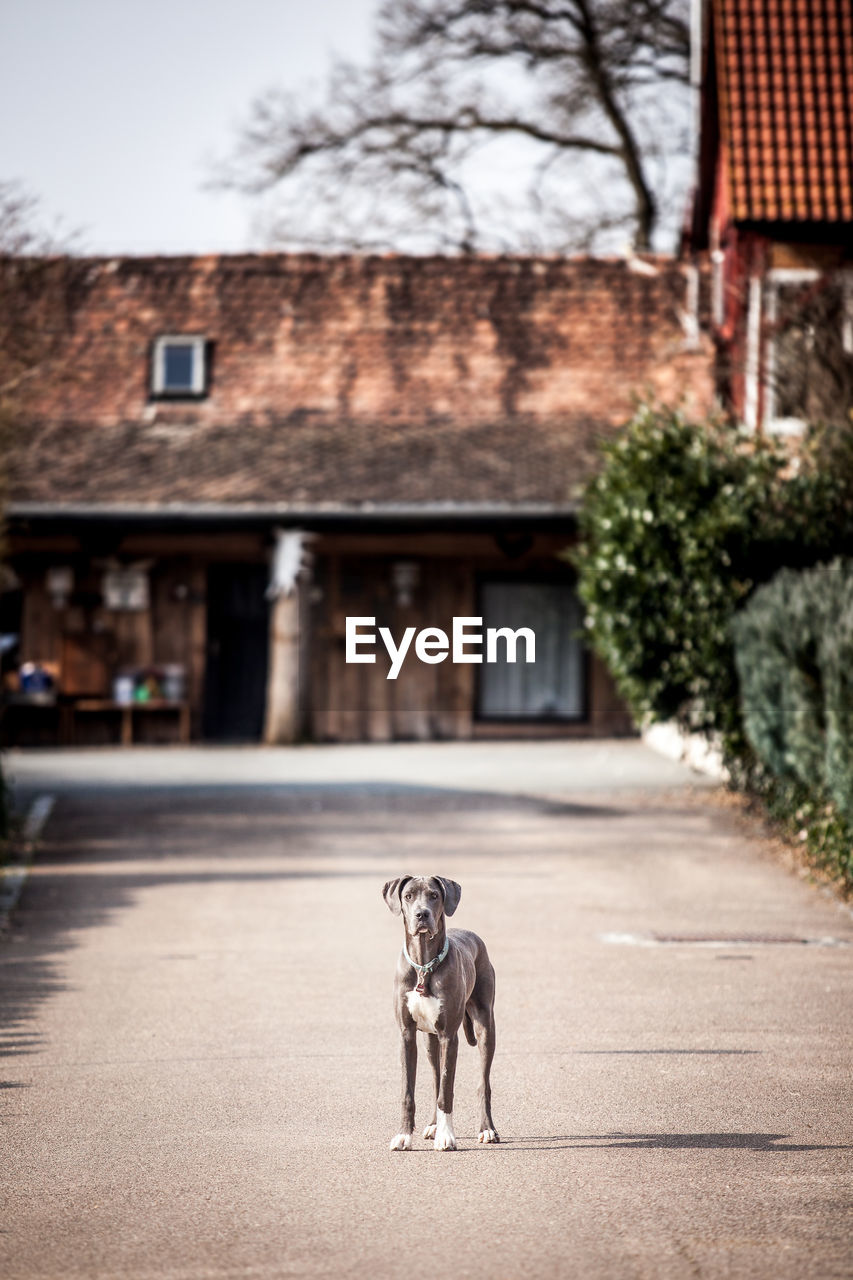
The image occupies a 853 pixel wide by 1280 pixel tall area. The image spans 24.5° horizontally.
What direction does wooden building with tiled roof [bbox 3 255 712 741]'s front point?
toward the camera

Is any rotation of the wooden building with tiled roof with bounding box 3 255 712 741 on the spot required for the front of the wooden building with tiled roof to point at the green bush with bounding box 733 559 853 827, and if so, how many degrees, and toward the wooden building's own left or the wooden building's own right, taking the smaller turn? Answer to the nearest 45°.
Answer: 0° — it already faces it

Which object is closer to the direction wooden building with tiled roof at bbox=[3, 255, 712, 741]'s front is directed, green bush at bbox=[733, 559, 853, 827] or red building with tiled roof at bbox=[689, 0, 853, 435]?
the green bush

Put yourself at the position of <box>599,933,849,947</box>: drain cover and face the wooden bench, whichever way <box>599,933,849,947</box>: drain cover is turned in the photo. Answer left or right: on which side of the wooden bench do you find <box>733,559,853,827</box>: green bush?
right

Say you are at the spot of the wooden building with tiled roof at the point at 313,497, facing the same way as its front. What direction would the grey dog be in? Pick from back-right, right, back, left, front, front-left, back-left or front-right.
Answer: front

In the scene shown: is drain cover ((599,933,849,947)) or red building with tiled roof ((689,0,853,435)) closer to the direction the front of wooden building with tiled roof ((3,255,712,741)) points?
the drain cover

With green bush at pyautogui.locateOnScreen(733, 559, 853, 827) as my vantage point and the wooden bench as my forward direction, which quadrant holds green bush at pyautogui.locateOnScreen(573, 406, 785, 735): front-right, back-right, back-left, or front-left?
front-right

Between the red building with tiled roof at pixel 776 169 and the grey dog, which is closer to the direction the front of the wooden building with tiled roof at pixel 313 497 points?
the grey dog

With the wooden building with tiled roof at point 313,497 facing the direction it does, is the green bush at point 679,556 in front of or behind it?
in front

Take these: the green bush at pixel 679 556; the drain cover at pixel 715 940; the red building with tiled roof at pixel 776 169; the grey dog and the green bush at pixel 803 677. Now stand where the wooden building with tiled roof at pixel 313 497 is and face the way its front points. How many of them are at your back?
0

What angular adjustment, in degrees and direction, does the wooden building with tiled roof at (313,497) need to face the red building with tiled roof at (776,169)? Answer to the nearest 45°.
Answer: approximately 45° to its left

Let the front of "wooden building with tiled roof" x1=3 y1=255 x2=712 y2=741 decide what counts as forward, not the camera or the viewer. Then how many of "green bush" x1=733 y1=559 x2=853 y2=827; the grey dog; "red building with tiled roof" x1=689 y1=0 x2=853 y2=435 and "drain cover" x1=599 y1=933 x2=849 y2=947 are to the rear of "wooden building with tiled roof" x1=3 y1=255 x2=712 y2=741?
0

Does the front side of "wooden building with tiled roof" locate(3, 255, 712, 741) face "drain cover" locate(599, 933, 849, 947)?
yes

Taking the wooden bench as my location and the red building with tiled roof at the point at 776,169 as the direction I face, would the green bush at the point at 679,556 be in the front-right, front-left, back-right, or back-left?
front-right

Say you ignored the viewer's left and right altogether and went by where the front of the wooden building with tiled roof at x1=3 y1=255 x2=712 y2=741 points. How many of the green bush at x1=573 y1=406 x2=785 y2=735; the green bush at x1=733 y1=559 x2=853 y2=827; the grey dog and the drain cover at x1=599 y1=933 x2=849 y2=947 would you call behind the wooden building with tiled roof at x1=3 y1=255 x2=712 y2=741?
0
